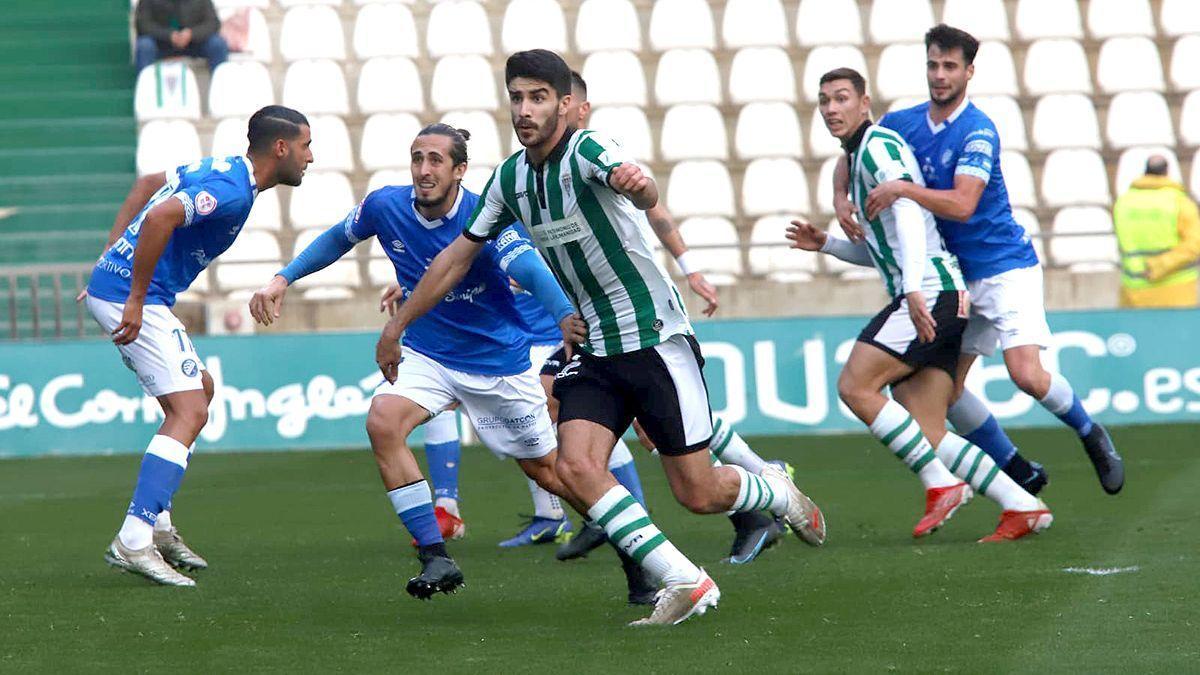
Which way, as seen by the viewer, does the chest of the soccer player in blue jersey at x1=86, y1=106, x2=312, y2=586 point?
to the viewer's right

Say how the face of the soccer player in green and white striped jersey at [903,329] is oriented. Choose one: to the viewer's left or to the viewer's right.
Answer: to the viewer's left

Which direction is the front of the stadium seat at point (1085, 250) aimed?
toward the camera

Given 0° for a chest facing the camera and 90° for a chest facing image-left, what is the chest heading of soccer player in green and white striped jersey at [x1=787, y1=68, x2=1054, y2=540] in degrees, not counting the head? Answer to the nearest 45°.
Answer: approximately 45°

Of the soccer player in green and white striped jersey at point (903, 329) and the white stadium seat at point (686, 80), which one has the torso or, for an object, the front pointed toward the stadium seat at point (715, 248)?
the white stadium seat

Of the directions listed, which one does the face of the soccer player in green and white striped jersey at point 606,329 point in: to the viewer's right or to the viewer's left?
to the viewer's left

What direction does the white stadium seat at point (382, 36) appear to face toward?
toward the camera

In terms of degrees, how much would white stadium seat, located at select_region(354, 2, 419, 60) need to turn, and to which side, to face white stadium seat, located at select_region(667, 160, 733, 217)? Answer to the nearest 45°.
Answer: approximately 45° to its left

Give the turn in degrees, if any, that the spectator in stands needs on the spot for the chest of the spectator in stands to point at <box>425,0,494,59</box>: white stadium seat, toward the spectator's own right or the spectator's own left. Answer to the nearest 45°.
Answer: approximately 90° to the spectator's own left

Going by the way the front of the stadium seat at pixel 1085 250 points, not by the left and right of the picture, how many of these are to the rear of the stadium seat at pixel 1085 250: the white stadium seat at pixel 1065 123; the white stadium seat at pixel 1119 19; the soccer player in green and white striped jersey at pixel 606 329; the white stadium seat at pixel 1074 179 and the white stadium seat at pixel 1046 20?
4

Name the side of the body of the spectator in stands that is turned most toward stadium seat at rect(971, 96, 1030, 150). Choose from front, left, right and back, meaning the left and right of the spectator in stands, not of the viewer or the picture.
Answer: left

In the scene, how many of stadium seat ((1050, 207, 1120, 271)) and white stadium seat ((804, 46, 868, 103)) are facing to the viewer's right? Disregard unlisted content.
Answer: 0

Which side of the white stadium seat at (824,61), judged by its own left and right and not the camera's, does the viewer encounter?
front

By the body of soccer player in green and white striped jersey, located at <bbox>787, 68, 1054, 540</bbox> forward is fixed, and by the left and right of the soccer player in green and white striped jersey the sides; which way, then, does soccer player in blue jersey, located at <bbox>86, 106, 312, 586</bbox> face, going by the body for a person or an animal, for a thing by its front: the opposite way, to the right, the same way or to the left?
the opposite way

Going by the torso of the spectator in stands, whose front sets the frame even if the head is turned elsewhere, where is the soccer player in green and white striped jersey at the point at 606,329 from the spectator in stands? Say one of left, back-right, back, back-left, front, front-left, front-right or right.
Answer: front

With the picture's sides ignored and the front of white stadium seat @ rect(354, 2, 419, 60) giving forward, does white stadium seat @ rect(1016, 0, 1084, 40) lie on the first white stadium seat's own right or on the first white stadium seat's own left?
on the first white stadium seat's own left

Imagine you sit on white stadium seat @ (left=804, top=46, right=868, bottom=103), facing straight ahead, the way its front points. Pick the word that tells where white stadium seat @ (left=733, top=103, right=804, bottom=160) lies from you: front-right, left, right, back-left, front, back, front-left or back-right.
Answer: front-right

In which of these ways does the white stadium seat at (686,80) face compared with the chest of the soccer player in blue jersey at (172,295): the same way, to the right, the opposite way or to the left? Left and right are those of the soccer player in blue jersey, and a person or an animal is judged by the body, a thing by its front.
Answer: to the right
